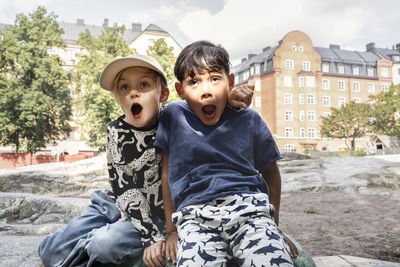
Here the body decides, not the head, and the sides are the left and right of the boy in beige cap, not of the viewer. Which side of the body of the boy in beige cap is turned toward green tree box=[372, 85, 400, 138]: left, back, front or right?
back

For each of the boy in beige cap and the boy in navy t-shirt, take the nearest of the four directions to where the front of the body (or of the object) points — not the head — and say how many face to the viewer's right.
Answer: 0

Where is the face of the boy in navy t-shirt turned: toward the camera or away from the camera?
toward the camera

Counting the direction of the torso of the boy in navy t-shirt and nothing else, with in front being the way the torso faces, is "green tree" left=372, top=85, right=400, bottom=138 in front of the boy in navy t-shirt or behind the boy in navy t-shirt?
behind

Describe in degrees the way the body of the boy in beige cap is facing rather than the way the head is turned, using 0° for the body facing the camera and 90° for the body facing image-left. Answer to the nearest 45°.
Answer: approximately 45°

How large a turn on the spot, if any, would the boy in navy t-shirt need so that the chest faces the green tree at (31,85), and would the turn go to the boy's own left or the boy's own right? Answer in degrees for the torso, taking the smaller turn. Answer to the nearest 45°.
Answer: approximately 135° to the boy's own right

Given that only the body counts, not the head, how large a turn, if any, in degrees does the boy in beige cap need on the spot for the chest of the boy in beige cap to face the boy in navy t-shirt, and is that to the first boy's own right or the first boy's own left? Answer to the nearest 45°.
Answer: approximately 90° to the first boy's own left

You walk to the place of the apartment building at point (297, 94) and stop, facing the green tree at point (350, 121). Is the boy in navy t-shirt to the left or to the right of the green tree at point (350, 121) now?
right

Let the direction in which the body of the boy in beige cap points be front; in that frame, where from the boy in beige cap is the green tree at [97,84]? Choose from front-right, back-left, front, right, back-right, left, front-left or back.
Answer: back-right

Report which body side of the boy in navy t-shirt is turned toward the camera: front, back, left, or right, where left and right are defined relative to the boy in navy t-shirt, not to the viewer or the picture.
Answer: front
